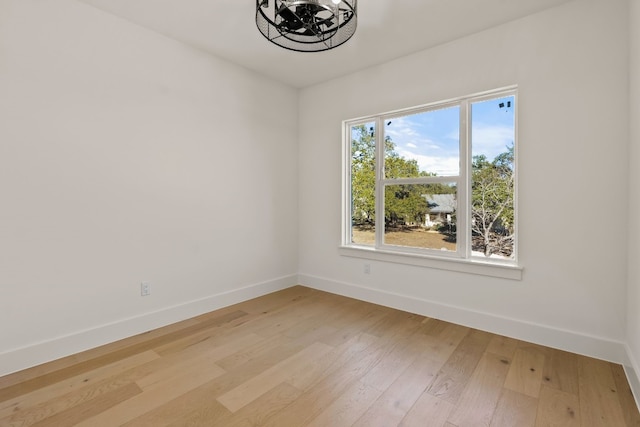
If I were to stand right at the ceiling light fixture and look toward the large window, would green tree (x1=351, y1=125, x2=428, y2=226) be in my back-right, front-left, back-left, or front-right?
front-left

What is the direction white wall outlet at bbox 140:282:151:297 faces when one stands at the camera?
facing the viewer and to the right of the viewer

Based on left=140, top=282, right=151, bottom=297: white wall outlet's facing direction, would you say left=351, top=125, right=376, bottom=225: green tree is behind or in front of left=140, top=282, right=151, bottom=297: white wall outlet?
in front

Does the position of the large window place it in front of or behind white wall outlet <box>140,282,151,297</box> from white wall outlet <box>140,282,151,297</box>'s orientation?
in front

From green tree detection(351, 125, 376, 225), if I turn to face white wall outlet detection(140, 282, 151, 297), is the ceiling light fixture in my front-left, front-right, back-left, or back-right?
front-left
